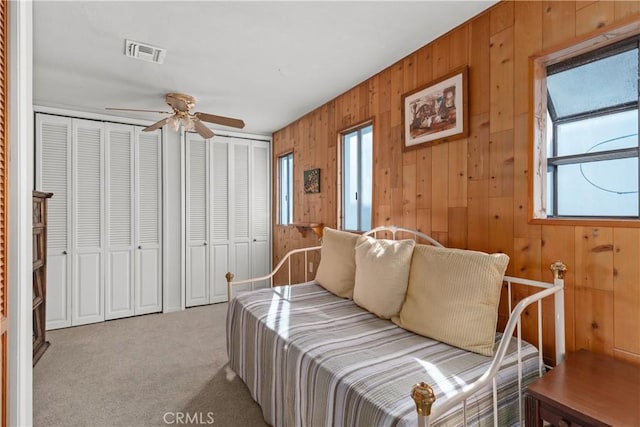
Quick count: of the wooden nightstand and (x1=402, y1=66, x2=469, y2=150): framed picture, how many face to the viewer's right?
0

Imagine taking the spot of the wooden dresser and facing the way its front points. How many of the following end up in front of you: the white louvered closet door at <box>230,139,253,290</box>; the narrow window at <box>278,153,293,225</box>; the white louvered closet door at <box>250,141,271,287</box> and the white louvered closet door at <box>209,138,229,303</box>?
4

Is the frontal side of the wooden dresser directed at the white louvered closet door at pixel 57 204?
no

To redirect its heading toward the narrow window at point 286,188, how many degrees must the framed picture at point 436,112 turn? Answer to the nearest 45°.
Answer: approximately 90° to its right

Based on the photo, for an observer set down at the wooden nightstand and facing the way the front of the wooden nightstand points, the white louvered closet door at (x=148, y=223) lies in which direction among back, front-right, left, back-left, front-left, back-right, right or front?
front-right

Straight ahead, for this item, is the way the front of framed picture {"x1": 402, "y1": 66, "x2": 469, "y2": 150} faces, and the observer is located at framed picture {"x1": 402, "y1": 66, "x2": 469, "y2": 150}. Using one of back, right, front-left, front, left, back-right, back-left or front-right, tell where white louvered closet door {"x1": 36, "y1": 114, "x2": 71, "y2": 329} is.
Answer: front-right

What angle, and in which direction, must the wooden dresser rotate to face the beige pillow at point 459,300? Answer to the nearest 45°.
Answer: approximately 45° to its right

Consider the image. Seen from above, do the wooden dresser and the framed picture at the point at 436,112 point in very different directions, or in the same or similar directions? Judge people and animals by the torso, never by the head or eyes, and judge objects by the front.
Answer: very different directions

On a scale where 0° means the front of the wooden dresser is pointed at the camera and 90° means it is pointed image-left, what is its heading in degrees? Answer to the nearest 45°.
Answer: approximately 270°

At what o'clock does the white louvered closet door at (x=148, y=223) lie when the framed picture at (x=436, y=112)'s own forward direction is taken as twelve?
The white louvered closet door is roughly at 2 o'clock from the framed picture.

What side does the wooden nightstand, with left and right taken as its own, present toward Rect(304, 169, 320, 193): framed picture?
right

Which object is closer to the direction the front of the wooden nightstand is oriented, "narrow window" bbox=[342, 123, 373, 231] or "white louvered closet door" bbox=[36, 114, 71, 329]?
the white louvered closet door

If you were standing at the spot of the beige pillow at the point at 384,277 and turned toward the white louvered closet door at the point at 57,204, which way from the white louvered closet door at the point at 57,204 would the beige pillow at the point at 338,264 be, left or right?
right

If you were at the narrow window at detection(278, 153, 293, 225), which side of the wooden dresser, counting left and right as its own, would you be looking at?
front

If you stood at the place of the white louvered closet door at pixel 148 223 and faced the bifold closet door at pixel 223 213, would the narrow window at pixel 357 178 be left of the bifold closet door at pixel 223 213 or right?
right
